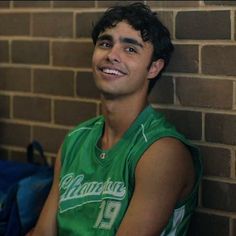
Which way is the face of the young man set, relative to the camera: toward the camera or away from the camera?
toward the camera

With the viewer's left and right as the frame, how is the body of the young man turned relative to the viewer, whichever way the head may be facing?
facing the viewer and to the left of the viewer
